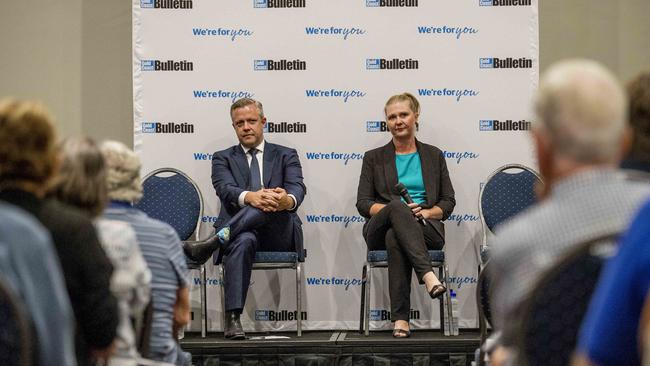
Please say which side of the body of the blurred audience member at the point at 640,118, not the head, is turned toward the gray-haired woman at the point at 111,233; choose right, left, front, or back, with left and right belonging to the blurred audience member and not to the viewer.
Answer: left

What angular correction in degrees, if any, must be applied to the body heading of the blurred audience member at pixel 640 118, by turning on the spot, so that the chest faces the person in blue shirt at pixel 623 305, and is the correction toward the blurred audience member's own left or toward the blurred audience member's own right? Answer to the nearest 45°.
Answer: approximately 180°

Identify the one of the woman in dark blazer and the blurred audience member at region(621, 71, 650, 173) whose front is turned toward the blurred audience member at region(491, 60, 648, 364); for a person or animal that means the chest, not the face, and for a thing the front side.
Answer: the woman in dark blazer

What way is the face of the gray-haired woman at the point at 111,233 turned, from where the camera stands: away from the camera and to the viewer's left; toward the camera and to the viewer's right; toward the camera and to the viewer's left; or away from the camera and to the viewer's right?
away from the camera and to the viewer's right

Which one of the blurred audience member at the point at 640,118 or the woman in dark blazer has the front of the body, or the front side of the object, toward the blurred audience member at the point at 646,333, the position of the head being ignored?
the woman in dark blazer

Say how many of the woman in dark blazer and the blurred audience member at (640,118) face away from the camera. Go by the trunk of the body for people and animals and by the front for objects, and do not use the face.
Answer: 1

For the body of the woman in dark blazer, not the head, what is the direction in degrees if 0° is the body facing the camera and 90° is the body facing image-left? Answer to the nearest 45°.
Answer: approximately 0°

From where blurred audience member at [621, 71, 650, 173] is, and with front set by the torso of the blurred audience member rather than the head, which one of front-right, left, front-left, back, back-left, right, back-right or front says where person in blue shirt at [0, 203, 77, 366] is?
back-left

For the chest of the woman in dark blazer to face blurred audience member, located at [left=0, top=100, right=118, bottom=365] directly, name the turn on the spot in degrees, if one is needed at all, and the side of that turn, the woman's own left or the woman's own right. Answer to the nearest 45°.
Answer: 0° — they already face them

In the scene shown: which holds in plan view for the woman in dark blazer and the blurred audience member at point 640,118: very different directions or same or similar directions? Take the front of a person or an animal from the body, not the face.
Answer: very different directions

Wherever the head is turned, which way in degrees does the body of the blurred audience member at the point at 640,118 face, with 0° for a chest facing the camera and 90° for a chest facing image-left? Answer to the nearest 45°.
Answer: approximately 180°
